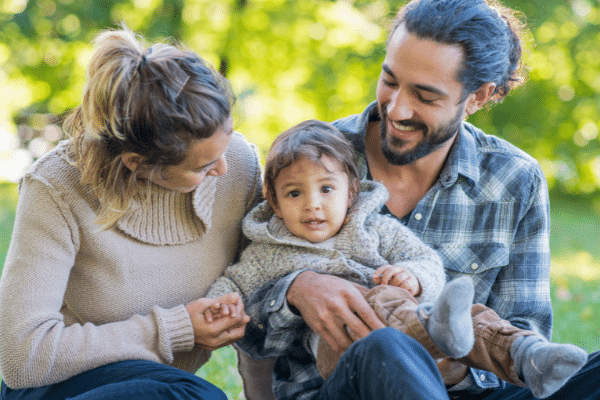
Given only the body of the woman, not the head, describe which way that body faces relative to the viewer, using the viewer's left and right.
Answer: facing the viewer and to the right of the viewer

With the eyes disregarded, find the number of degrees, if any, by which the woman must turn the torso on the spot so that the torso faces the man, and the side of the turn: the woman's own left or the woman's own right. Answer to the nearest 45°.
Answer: approximately 45° to the woman's own left

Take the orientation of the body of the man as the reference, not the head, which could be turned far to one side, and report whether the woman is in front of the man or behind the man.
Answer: in front

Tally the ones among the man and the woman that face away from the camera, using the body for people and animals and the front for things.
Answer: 0

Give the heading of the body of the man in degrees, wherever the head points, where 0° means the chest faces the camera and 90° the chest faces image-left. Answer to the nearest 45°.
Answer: approximately 45°
